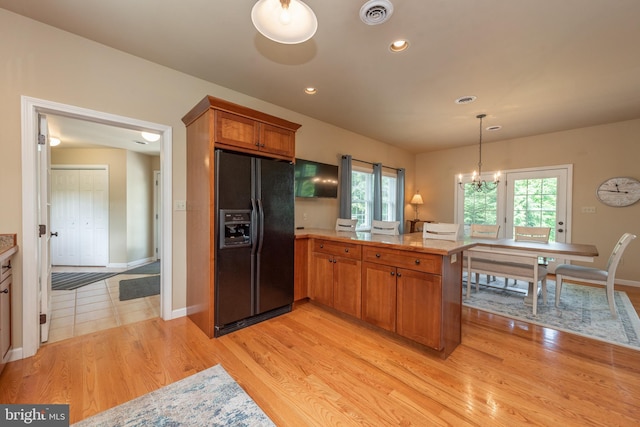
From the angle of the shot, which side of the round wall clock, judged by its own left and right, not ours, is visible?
front

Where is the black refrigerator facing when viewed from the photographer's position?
facing the viewer and to the right of the viewer

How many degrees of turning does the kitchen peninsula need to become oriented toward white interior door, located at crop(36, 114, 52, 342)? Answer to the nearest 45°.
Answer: approximately 45° to its right

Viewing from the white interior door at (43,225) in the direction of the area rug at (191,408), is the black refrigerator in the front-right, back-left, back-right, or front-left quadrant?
front-left

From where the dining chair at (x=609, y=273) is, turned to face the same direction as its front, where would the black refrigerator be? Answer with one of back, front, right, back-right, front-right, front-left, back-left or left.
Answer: front-left

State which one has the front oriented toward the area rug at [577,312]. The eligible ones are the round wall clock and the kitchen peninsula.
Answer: the round wall clock

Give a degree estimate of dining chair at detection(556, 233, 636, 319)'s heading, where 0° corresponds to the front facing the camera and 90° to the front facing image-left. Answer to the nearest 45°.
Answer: approximately 90°

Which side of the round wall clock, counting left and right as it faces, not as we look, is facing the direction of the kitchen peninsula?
front

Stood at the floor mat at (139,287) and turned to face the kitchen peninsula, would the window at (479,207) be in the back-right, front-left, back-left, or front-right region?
front-left

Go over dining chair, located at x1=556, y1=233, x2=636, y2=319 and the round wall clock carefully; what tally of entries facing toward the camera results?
1

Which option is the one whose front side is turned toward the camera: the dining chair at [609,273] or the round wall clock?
the round wall clock

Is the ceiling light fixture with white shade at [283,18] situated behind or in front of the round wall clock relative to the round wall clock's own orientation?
in front

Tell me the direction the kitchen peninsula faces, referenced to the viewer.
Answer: facing the viewer and to the left of the viewer

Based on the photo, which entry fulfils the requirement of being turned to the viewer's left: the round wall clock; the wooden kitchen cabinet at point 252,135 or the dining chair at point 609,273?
the dining chair

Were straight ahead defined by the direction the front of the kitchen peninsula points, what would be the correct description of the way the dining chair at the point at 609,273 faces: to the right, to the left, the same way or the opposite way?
to the right

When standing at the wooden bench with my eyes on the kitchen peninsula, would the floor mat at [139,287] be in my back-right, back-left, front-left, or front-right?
front-right
